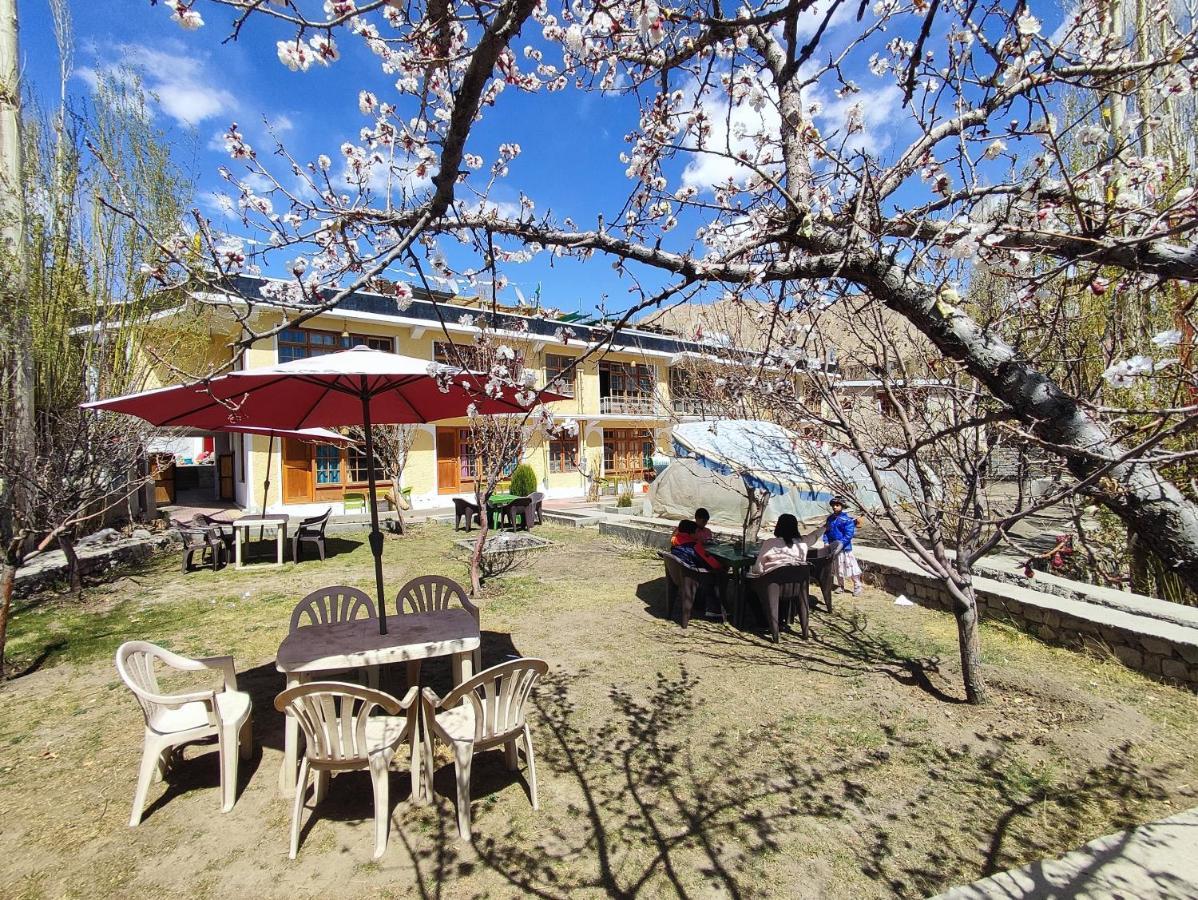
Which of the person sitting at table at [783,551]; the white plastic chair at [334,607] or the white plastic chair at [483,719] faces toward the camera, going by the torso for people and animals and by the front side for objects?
the white plastic chair at [334,607]

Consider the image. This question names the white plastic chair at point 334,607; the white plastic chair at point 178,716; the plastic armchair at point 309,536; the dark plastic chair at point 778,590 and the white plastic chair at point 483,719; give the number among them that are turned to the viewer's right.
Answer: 1

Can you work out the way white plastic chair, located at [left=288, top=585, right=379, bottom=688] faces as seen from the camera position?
facing the viewer

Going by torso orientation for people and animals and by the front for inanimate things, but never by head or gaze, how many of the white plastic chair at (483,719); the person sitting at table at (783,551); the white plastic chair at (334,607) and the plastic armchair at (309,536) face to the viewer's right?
0

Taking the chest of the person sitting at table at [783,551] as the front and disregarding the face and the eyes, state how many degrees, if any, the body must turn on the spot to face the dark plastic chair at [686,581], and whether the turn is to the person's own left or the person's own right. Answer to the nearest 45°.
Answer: approximately 90° to the person's own left

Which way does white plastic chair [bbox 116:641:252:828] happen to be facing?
to the viewer's right

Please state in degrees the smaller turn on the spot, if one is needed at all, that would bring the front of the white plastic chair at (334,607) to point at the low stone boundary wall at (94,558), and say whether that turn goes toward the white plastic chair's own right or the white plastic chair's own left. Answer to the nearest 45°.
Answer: approximately 135° to the white plastic chair's own right

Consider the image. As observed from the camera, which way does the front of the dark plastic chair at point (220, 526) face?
facing the viewer and to the right of the viewer

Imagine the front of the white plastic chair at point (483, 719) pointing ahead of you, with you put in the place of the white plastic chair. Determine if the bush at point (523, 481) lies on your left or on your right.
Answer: on your right

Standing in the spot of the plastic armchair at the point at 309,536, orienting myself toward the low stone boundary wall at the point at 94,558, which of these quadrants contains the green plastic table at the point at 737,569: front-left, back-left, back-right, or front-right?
back-left

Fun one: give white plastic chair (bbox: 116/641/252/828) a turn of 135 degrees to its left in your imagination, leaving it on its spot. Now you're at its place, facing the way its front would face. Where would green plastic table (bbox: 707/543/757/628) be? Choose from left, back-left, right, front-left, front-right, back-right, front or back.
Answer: back-right

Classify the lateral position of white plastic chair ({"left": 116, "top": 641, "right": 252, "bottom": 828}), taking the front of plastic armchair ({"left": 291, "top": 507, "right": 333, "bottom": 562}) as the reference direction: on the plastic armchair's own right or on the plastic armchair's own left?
on the plastic armchair's own left

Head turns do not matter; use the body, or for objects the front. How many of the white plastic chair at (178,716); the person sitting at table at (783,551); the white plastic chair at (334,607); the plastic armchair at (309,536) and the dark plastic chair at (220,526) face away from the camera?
1

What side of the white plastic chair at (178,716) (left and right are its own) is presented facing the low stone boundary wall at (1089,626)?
front

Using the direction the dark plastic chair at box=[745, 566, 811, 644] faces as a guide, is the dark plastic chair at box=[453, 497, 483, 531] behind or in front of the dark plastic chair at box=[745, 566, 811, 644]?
in front

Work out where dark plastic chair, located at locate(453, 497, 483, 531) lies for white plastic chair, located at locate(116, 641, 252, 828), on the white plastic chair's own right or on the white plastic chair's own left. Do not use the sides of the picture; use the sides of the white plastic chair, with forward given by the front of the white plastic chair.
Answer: on the white plastic chair's own left

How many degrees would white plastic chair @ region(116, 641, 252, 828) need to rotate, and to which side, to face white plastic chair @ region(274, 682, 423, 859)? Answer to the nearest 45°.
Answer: approximately 45° to its right

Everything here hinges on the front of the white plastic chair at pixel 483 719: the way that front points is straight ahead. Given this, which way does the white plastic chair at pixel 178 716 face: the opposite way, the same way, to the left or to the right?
to the right

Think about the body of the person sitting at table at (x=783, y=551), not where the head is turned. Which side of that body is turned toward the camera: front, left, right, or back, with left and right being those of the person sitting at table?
back

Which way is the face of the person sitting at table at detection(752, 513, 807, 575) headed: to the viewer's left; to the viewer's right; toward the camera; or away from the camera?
away from the camera
